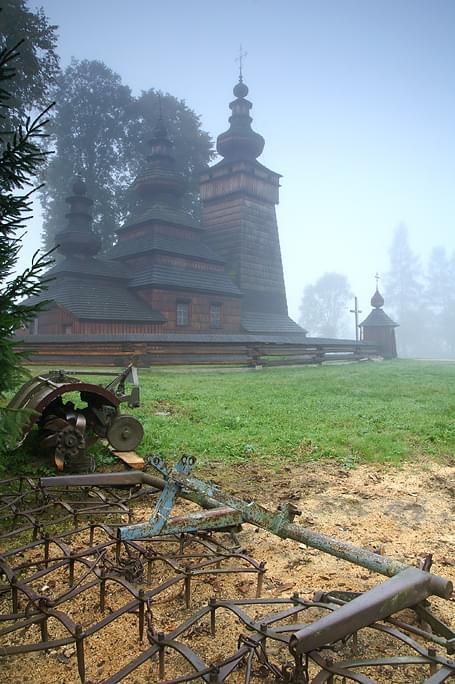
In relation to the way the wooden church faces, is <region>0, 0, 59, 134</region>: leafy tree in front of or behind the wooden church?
behind

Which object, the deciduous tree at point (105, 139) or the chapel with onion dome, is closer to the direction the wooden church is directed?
the chapel with onion dome

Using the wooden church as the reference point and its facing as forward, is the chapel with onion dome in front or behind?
in front

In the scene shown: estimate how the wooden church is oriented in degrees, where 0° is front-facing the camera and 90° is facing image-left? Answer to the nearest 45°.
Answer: approximately 225°

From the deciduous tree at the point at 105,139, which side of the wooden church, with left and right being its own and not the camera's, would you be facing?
left

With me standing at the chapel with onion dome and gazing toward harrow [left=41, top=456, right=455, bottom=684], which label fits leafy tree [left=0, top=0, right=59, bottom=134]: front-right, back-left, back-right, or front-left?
front-right

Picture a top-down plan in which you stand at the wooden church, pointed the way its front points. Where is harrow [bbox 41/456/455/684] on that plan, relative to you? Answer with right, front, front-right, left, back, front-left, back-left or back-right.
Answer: back-right

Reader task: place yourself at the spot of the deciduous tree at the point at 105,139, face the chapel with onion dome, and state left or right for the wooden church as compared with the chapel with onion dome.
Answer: right

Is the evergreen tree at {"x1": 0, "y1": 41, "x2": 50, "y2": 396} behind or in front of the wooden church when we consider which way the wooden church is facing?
behind
